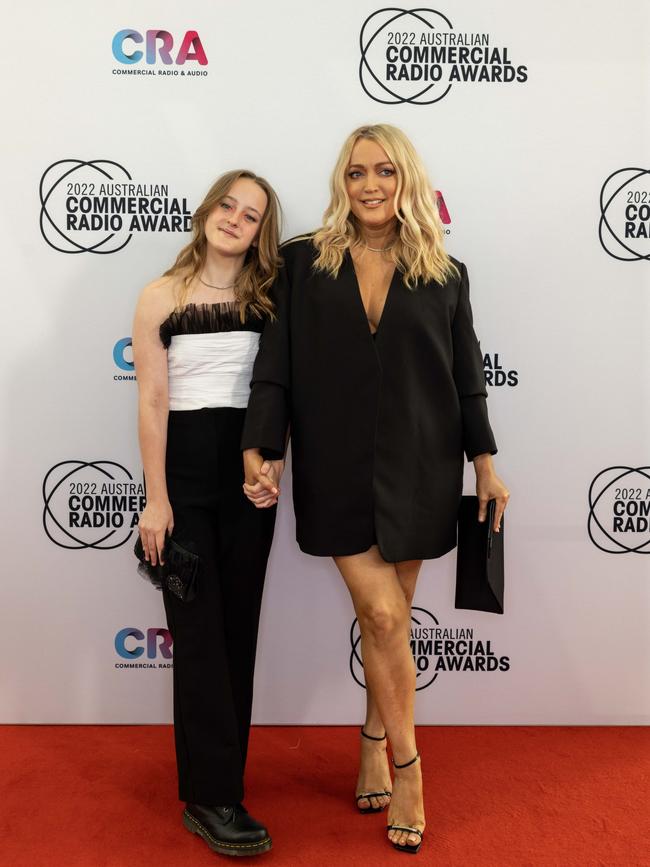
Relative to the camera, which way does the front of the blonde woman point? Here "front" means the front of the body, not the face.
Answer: toward the camera

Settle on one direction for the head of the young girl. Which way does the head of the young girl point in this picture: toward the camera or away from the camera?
toward the camera

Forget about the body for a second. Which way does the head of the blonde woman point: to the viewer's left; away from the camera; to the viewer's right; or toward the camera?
toward the camera
